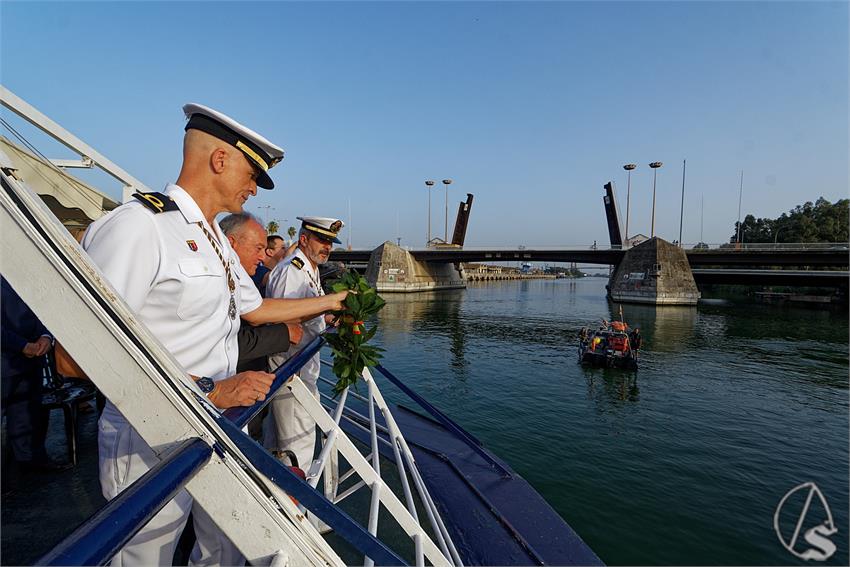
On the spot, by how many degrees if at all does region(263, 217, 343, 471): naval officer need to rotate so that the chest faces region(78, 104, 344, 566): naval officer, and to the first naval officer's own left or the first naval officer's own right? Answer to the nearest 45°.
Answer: approximately 45° to the first naval officer's own right

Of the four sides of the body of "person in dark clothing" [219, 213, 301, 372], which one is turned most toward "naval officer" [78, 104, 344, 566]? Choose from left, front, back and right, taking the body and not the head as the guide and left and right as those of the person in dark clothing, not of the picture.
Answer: right

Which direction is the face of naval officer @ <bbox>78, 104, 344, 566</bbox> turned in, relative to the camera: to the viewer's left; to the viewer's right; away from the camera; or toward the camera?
to the viewer's right

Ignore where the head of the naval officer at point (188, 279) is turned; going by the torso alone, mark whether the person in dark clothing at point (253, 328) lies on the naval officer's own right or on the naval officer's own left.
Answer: on the naval officer's own left

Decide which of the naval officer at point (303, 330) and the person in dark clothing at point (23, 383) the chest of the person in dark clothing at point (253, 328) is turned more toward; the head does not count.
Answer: the naval officer

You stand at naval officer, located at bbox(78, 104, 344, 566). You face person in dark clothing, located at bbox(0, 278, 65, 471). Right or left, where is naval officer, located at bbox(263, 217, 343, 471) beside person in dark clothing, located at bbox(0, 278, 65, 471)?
right

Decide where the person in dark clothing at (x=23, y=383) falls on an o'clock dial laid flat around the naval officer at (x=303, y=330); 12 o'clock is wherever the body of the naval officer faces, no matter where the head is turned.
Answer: The person in dark clothing is roughly at 5 o'clock from the naval officer.

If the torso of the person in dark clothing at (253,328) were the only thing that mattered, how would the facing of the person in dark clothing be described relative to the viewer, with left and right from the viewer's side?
facing to the right of the viewer
